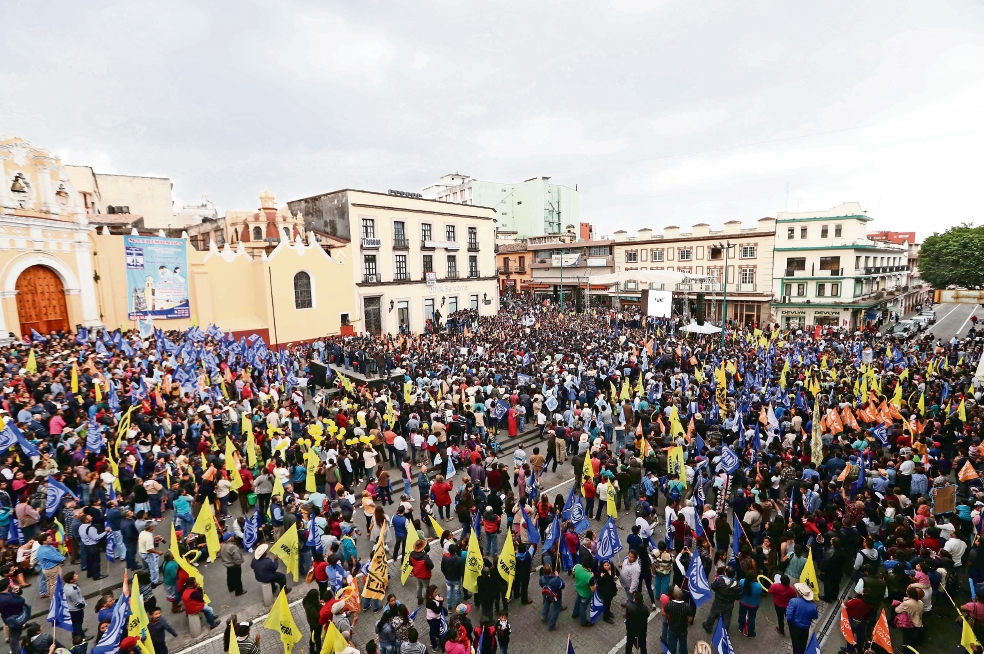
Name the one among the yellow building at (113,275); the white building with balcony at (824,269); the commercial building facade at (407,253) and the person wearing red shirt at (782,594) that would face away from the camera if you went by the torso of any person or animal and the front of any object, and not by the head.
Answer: the person wearing red shirt

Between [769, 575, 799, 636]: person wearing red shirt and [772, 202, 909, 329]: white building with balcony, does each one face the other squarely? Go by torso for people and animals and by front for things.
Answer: yes

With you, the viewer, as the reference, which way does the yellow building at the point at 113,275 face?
facing the viewer and to the right of the viewer

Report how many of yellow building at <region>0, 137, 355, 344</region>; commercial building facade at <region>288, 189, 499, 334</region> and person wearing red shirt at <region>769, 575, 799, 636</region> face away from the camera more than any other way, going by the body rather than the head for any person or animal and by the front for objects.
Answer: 1

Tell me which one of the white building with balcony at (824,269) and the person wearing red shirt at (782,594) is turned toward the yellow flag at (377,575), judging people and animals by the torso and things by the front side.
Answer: the white building with balcony

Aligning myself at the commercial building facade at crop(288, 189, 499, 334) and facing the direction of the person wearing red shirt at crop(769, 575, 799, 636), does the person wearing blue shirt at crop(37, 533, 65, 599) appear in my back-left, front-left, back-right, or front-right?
front-right

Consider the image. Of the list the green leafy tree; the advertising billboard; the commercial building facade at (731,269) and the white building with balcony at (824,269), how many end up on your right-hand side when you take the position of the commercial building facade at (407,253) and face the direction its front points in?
1

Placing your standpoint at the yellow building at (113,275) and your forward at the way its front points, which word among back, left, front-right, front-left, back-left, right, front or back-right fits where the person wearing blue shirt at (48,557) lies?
front-right

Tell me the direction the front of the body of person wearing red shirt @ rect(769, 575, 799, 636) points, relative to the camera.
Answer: away from the camera

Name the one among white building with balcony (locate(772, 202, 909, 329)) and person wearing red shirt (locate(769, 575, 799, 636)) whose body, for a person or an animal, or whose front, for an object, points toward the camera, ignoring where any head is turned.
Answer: the white building with balcony

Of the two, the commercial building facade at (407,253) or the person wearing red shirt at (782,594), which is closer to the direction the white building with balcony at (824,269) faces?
the person wearing red shirt

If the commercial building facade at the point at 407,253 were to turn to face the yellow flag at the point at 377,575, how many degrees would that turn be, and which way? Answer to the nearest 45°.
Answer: approximately 45° to its right

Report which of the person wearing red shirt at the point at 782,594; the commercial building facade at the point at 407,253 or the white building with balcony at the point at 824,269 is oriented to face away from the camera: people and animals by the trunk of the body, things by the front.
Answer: the person wearing red shirt

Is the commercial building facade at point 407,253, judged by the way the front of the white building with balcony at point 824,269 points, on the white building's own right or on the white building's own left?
on the white building's own right

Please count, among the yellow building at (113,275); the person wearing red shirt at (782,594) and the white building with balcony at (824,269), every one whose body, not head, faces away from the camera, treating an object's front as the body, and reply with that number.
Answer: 1

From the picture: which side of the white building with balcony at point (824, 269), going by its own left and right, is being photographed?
front

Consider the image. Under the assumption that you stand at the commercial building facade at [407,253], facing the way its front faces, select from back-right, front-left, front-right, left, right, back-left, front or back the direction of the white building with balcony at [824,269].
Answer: front-left

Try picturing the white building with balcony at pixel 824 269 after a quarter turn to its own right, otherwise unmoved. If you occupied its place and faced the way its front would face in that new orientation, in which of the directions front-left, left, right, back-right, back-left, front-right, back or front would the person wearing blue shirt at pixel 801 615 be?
left

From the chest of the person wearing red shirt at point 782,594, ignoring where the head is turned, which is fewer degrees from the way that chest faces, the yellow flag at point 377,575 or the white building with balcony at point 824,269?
the white building with balcony
